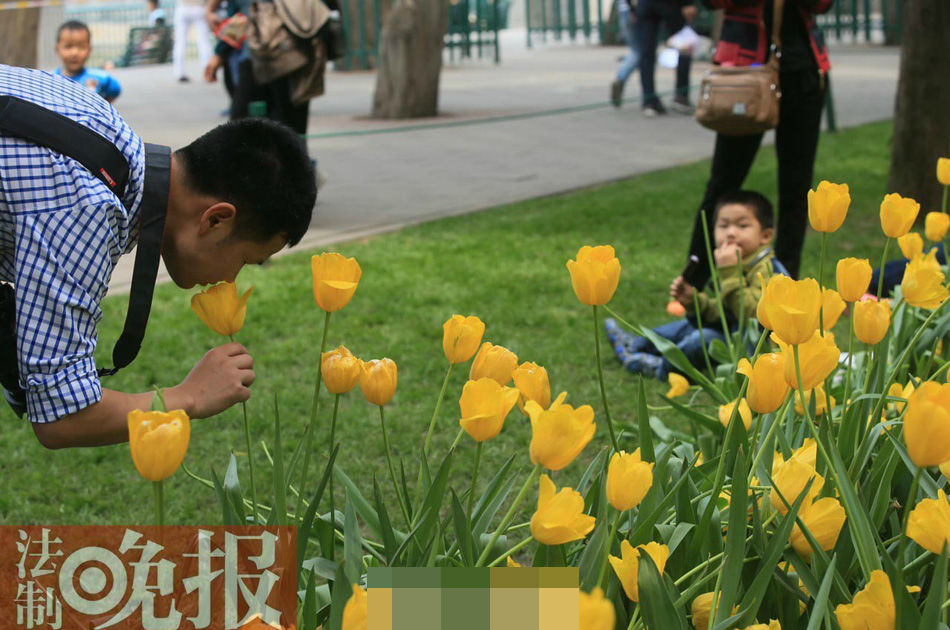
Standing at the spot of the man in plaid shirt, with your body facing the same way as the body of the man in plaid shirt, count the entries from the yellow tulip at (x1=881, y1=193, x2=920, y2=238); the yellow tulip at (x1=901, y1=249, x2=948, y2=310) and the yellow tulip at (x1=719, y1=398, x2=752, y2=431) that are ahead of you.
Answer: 3

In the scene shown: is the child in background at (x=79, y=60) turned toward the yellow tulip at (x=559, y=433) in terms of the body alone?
yes

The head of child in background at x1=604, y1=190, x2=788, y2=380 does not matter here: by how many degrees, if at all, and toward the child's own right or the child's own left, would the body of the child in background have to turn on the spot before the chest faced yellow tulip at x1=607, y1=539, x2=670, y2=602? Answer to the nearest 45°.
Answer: approximately 45° to the child's own left

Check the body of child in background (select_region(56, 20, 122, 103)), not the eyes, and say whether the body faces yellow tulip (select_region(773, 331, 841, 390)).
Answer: yes

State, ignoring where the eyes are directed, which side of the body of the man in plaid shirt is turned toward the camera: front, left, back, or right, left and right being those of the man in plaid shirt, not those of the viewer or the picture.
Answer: right

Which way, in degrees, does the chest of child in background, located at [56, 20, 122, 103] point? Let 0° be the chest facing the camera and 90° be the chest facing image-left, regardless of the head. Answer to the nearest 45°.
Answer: approximately 0°

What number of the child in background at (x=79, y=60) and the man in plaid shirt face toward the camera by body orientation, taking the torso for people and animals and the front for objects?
1

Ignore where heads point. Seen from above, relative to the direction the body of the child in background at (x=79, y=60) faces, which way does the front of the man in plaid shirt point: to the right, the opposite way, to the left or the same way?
to the left

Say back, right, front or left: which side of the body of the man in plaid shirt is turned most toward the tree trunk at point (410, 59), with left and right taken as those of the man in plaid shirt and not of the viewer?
left
